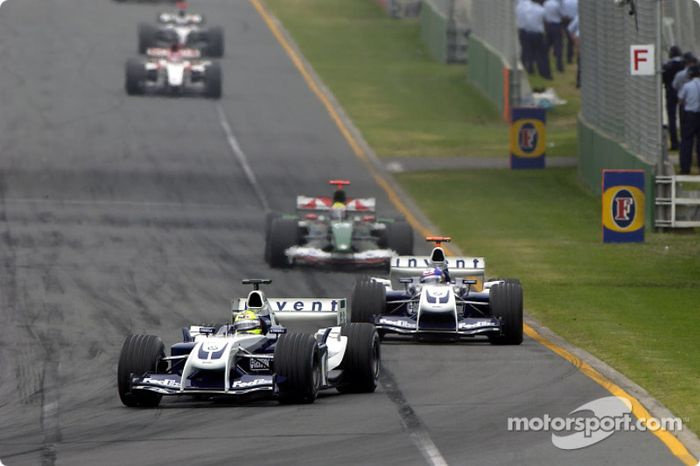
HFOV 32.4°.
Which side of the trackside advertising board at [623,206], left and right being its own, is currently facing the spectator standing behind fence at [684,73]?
back

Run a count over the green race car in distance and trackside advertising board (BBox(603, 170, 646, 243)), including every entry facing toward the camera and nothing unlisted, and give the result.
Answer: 2

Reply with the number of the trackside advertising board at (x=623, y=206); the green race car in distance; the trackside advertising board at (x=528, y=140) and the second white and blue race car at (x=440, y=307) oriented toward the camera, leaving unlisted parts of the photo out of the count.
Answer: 4

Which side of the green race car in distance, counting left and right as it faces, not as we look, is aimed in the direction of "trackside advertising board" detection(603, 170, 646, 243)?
left

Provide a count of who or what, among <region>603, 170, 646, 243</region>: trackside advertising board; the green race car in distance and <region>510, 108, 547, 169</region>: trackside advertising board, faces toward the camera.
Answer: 3

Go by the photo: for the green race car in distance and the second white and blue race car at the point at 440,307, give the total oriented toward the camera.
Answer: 2

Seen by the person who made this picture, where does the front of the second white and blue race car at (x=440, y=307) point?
facing the viewer

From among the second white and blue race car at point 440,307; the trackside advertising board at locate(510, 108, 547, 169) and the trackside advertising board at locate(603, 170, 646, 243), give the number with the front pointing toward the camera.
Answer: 3

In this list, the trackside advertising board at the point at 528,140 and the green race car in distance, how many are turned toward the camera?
2

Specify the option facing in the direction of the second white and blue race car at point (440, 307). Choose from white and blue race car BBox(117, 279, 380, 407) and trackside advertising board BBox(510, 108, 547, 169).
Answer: the trackside advertising board

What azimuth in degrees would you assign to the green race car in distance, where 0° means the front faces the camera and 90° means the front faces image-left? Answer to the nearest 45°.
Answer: approximately 0°

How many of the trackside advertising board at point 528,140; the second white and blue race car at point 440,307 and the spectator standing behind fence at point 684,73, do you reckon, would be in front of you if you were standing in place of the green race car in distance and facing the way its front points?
1

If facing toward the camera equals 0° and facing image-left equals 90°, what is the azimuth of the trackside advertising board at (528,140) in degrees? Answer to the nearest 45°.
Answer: approximately 0°

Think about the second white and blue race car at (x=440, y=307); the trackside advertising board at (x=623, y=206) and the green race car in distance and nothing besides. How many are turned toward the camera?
3

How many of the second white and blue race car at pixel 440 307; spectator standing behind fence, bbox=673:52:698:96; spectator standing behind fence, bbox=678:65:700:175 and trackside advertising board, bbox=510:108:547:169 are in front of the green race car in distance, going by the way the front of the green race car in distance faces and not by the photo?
1

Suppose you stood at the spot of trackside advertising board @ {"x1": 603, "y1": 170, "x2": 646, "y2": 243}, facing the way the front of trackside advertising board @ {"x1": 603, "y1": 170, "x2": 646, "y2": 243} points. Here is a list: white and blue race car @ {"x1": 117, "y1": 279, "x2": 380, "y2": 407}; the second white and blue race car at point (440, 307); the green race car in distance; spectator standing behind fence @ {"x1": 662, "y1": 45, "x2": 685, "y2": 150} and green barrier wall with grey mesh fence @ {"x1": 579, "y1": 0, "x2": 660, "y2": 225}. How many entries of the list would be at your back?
2

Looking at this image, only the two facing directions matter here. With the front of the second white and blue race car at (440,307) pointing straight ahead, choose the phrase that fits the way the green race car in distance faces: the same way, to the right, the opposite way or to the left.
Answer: the same way

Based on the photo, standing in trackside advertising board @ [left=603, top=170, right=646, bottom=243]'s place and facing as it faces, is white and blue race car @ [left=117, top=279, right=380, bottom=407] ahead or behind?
ahead

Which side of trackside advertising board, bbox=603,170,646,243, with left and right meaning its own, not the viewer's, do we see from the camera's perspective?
front
